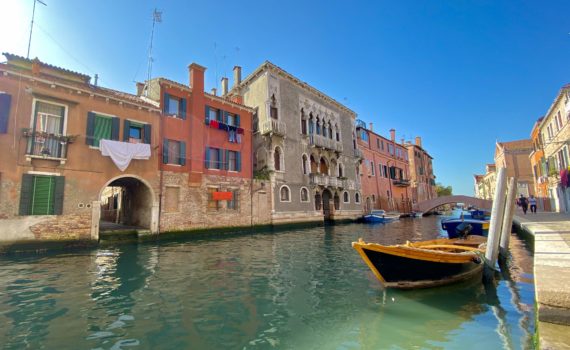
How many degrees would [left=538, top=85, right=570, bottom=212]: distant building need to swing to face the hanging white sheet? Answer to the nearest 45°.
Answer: approximately 45° to its left

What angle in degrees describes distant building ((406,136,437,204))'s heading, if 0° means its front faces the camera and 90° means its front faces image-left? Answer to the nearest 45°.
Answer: approximately 315°

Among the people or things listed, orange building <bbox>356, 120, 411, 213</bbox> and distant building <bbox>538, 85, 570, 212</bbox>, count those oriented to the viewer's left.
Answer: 1

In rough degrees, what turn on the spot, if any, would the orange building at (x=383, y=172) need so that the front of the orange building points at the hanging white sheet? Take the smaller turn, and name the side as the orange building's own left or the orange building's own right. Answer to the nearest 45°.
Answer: approximately 90° to the orange building's own right

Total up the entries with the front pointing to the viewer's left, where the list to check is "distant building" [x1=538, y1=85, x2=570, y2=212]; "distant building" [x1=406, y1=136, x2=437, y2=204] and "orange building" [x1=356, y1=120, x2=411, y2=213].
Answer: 1

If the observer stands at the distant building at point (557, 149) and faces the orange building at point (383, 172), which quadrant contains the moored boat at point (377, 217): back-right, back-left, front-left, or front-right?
front-left

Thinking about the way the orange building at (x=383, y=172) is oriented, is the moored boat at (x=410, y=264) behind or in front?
in front

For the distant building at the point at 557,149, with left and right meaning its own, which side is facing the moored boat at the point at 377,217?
front

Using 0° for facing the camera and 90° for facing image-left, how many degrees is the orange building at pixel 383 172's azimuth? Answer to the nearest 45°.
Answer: approximately 315°

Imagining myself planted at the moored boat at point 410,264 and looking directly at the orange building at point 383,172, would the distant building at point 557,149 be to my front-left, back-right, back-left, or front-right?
front-right

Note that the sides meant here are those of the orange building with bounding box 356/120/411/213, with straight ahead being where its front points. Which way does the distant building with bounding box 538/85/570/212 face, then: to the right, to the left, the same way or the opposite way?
the opposite way

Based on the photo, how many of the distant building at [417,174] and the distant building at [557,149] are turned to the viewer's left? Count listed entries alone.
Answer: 1

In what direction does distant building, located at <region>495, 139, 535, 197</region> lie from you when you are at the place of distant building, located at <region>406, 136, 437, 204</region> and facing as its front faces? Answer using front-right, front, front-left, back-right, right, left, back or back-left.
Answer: front-left

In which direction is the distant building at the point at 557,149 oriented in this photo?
to the viewer's left
